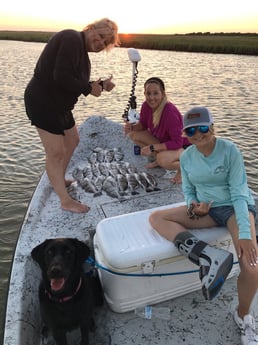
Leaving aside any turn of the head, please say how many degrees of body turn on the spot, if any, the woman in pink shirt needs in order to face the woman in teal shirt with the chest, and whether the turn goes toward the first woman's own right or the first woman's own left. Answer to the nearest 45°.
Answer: approximately 45° to the first woman's own left

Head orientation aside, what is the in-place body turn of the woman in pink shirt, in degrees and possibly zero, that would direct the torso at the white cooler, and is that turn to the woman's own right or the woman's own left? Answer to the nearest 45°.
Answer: approximately 45° to the woman's own left

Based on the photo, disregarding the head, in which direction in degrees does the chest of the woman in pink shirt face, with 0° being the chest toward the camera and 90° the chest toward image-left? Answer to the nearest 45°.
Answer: approximately 45°
